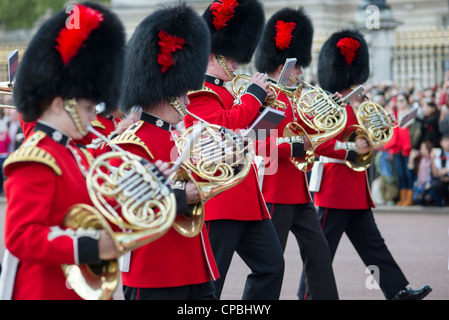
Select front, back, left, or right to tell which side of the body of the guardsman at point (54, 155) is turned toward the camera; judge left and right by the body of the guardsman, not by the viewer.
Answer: right

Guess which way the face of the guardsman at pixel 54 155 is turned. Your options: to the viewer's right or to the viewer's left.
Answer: to the viewer's right

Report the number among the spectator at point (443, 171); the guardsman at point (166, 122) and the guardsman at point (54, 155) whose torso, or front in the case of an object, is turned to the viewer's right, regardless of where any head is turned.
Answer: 2

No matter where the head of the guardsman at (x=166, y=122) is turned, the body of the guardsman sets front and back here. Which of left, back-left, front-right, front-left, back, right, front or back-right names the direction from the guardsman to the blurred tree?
left

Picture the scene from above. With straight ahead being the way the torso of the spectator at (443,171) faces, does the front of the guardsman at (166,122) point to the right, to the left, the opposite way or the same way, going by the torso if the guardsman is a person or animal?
to the left

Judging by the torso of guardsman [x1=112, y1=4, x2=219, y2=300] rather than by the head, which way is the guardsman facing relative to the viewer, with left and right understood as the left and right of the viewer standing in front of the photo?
facing to the right of the viewer

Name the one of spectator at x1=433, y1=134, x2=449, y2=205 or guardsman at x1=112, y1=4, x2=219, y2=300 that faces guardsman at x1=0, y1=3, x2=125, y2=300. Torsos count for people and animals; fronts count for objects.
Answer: the spectator

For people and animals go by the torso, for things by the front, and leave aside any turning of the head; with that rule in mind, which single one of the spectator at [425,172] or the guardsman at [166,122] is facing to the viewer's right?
the guardsman

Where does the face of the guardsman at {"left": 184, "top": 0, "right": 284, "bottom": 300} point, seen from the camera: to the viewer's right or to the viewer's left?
to the viewer's right

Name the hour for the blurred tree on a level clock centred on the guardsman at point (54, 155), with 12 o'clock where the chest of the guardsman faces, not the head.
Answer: The blurred tree is roughly at 9 o'clock from the guardsman.

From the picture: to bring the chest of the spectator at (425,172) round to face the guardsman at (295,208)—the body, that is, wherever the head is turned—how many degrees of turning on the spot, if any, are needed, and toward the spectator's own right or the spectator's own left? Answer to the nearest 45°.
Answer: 0° — they already face them

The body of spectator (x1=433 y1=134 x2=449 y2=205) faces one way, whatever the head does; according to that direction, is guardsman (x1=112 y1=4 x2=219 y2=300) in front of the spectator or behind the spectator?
in front

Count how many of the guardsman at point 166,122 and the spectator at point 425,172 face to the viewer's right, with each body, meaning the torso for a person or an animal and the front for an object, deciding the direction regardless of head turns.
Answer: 1

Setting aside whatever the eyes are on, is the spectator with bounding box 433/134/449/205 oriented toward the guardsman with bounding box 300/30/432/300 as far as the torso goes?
yes
